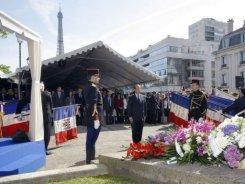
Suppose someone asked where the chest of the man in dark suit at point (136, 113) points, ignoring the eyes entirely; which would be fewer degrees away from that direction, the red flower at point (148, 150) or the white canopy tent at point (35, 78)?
the red flower

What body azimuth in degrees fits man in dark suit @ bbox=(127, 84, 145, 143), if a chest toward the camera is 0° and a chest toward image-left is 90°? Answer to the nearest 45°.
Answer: approximately 315°

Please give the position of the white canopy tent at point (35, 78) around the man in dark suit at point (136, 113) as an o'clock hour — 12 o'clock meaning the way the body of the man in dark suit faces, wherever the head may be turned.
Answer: The white canopy tent is roughly at 3 o'clock from the man in dark suit.

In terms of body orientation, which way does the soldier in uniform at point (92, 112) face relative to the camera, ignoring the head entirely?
to the viewer's right

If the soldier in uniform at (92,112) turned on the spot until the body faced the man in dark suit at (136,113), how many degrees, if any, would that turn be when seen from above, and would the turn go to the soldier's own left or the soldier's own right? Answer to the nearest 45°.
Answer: approximately 45° to the soldier's own left

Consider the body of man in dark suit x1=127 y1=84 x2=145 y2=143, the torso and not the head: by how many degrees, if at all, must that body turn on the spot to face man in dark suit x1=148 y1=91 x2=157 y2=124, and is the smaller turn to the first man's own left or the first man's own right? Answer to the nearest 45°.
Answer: approximately 135° to the first man's own left

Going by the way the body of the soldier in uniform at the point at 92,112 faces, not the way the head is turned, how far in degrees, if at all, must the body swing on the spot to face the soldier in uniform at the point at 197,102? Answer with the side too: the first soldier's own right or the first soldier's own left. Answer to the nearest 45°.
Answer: approximately 45° to the first soldier's own left
